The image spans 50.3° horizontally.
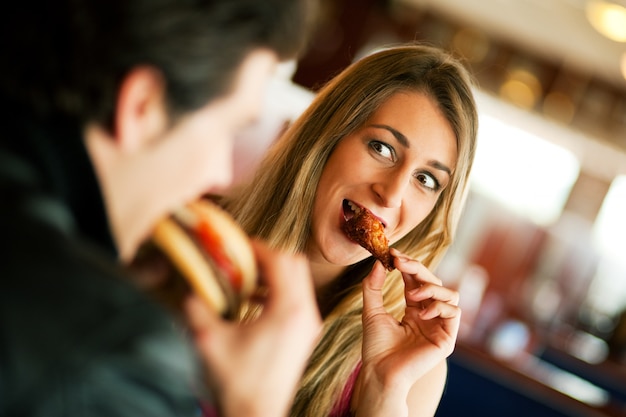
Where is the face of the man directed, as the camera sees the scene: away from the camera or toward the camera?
away from the camera

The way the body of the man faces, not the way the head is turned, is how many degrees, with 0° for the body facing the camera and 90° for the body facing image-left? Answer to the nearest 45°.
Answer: approximately 225°
